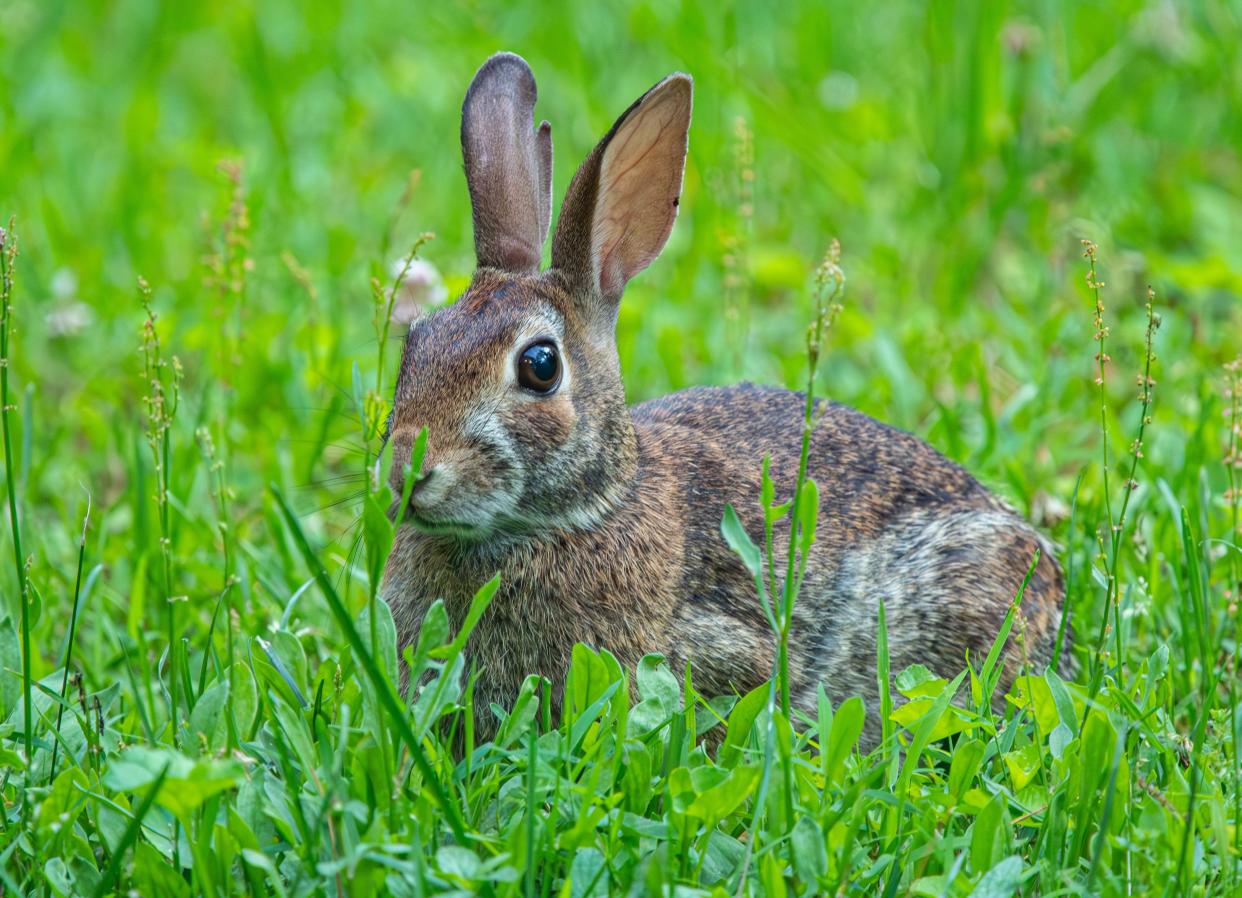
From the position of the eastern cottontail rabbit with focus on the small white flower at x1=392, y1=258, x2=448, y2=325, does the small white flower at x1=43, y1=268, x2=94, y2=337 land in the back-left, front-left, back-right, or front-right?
front-left

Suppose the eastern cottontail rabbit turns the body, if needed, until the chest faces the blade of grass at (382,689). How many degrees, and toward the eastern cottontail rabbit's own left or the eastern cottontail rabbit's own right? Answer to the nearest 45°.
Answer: approximately 45° to the eastern cottontail rabbit's own left

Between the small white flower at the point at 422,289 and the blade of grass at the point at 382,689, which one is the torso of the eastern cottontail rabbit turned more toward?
the blade of grass

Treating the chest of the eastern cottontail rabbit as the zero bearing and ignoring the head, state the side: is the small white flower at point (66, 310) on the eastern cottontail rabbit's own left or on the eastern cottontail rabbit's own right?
on the eastern cottontail rabbit's own right

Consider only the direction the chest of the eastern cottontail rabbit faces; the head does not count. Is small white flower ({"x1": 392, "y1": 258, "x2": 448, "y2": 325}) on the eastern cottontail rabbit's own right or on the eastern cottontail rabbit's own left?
on the eastern cottontail rabbit's own right

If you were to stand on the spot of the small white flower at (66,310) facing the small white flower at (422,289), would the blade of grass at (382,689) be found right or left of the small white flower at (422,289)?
right

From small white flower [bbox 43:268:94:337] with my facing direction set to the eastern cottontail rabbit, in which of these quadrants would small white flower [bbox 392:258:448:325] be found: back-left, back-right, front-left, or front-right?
front-left

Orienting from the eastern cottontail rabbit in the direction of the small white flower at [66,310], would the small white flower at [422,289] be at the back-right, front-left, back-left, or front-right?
front-right
